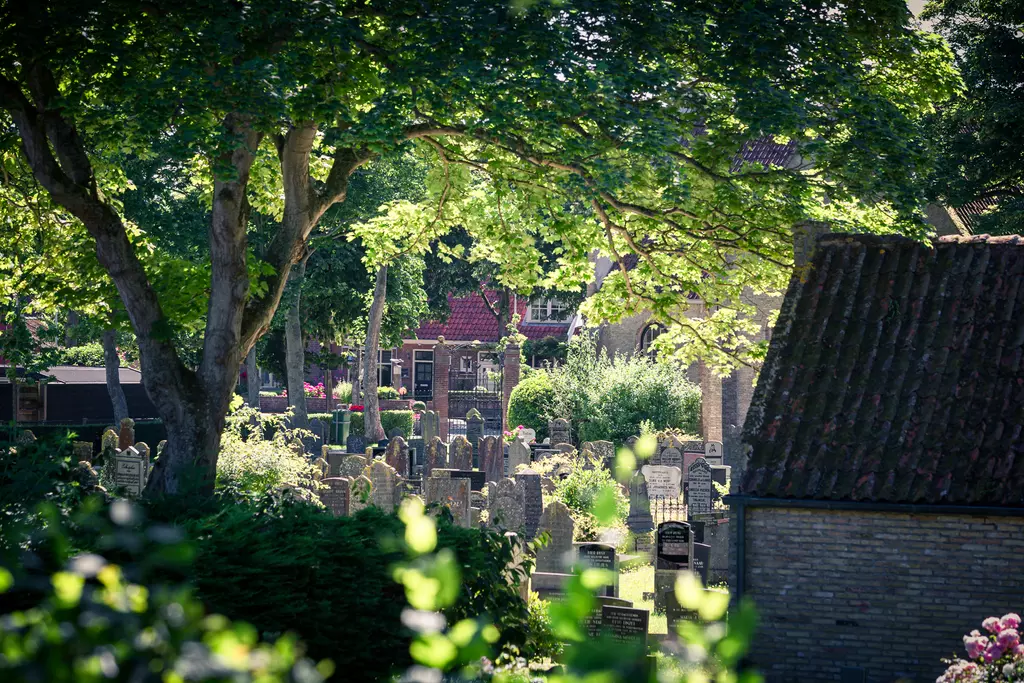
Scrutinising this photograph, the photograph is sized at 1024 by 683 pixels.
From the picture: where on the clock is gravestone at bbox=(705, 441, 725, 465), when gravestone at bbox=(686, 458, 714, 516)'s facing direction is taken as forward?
gravestone at bbox=(705, 441, 725, 465) is roughly at 6 o'clock from gravestone at bbox=(686, 458, 714, 516).

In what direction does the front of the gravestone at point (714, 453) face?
toward the camera

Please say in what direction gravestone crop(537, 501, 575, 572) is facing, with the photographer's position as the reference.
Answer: facing the viewer

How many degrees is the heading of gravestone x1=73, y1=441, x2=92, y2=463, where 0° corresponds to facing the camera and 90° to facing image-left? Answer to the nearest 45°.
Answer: approximately 0°

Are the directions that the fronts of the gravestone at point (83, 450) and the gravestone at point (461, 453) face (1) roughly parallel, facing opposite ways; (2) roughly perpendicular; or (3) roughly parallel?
roughly parallel

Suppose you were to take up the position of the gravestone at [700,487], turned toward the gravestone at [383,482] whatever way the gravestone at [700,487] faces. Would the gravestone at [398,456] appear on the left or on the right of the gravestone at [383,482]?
right

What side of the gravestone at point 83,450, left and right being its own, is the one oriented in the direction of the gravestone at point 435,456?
left

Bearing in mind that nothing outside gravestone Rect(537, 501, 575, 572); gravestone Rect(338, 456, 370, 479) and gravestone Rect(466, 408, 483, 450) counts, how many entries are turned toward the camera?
3

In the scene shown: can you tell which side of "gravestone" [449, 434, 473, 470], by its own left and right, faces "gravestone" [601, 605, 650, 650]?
front

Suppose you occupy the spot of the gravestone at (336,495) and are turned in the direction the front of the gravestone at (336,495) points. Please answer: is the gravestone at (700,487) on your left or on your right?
on your left

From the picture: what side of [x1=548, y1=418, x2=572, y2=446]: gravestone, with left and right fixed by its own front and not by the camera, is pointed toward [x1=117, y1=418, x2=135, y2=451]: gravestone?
right

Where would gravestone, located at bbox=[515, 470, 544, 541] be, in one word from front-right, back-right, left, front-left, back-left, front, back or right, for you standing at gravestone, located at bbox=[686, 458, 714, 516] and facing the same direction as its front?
front-right

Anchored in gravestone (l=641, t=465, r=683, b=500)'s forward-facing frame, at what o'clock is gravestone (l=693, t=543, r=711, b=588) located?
gravestone (l=693, t=543, r=711, b=588) is roughly at 12 o'clock from gravestone (l=641, t=465, r=683, b=500).

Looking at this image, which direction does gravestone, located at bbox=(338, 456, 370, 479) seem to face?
toward the camera

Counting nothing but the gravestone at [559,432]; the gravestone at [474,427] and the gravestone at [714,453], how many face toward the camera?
3

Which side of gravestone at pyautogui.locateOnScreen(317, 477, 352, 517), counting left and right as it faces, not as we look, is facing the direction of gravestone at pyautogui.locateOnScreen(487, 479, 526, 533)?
left
